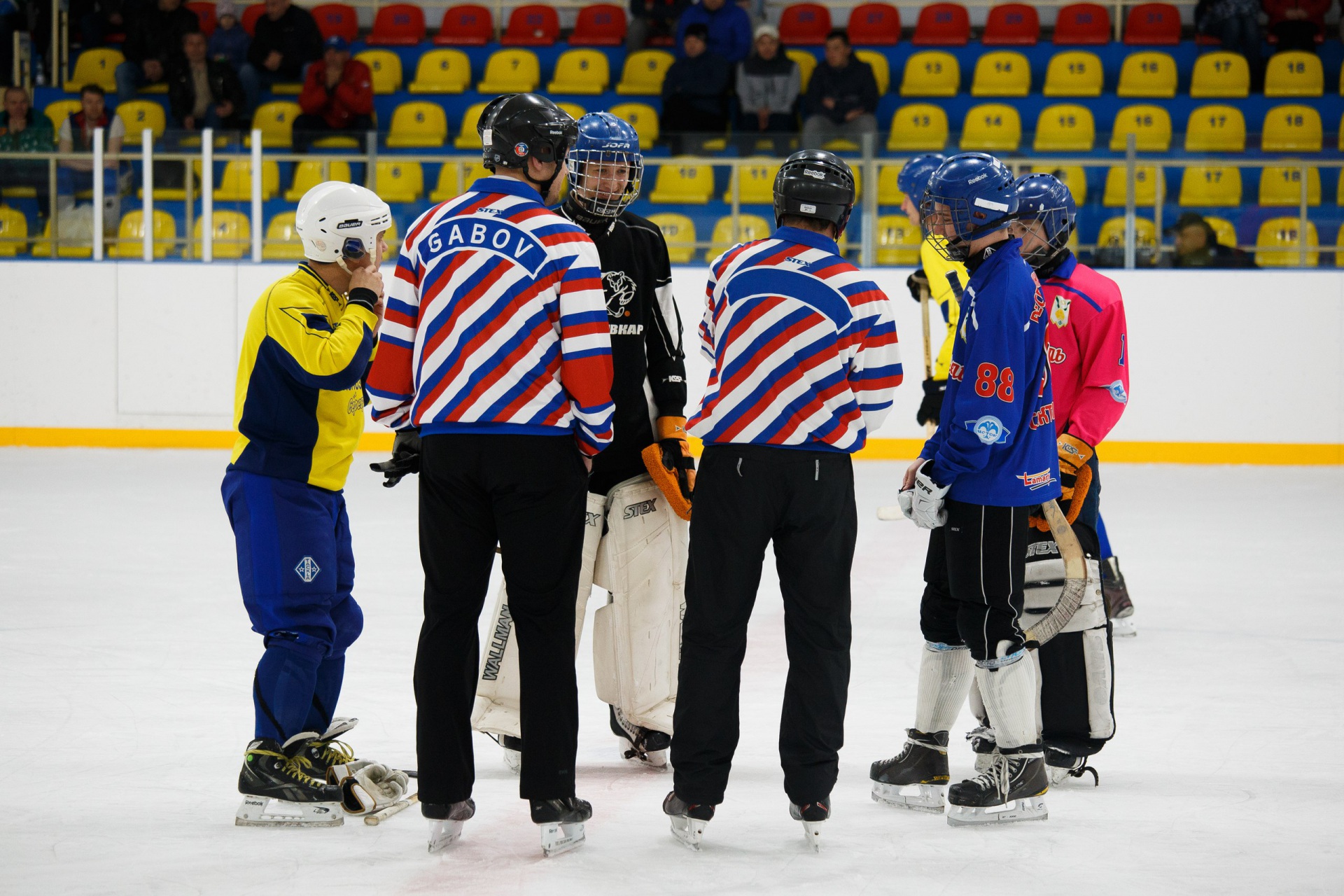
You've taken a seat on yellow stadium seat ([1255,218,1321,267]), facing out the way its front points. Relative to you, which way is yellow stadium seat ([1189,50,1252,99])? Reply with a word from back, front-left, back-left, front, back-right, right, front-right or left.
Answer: back

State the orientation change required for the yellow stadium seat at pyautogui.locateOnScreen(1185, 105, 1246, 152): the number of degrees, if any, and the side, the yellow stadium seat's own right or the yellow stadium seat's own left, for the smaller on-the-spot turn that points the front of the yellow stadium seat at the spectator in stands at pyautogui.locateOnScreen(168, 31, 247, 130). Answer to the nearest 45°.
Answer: approximately 90° to the yellow stadium seat's own right

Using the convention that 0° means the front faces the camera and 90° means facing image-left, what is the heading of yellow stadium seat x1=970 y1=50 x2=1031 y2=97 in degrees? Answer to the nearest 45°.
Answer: approximately 0°

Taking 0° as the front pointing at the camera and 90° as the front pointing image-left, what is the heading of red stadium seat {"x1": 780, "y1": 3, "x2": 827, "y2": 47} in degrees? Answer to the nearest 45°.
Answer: approximately 0°

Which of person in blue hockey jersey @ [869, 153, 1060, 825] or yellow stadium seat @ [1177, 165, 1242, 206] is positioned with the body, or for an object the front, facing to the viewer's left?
the person in blue hockey jersey

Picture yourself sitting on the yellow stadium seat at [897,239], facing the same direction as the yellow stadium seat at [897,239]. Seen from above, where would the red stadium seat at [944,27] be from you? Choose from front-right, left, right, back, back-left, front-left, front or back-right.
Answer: back
